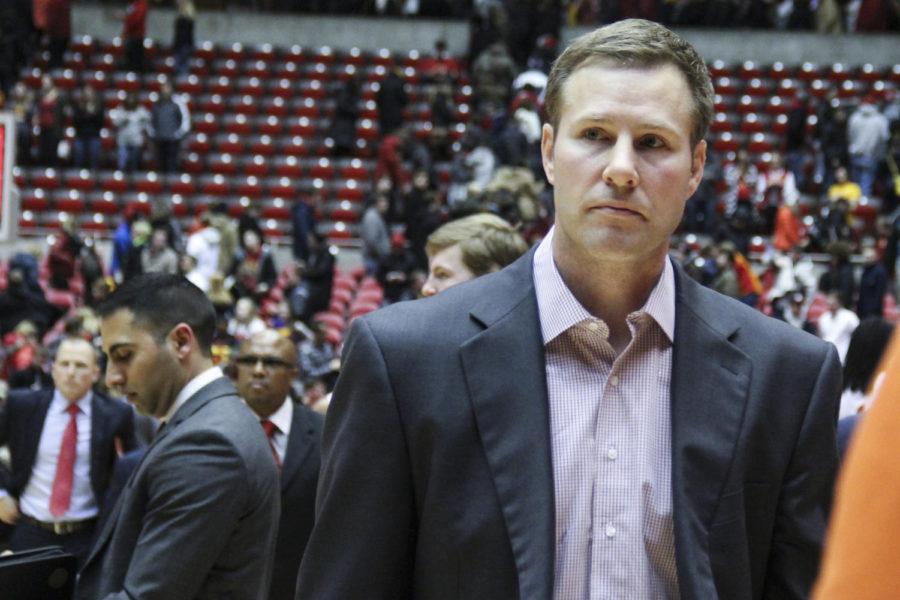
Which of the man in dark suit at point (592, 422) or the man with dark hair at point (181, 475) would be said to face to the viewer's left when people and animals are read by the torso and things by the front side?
the man with dark hair

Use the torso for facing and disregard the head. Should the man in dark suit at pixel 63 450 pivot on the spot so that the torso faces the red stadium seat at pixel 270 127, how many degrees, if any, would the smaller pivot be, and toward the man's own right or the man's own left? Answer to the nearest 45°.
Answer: approximately 180°

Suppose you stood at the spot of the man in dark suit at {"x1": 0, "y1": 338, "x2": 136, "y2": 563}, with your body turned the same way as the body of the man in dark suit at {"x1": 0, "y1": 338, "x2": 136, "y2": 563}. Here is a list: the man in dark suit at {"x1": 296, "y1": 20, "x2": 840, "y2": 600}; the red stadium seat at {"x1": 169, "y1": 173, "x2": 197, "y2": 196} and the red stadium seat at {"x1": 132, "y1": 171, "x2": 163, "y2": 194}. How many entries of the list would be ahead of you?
1

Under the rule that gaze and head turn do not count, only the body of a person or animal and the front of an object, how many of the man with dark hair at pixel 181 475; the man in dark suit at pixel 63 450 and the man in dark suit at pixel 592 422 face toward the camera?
2

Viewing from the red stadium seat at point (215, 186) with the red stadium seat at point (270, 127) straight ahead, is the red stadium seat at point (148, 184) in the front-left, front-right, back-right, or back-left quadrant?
back-left

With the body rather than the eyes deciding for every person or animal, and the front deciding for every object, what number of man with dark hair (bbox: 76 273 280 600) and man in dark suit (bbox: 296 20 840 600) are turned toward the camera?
1

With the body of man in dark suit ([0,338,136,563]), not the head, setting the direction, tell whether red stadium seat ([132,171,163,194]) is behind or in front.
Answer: behind

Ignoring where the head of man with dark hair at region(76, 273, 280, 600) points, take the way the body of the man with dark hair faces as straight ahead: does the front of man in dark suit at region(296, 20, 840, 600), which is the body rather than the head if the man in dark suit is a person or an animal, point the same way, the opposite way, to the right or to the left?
to the left

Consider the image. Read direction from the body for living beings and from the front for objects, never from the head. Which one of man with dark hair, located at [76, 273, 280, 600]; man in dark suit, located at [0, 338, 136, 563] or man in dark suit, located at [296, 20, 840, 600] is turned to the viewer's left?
the man with dark hair

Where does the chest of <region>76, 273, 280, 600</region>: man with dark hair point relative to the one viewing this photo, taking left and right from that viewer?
facing to the left of the viewer

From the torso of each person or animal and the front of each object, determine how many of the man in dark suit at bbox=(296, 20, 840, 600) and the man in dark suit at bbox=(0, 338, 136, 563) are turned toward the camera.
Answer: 2

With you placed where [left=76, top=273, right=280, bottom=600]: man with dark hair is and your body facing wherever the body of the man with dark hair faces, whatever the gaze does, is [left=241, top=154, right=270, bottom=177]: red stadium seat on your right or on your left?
on your right

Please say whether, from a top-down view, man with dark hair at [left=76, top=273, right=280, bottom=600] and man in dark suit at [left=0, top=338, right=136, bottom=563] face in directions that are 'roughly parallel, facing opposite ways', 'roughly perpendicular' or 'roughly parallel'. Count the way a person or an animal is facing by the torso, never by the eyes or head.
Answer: roughly perpendicular

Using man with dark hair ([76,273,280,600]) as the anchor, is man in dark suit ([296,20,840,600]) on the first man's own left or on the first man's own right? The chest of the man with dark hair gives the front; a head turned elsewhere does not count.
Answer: on the first man's own left
